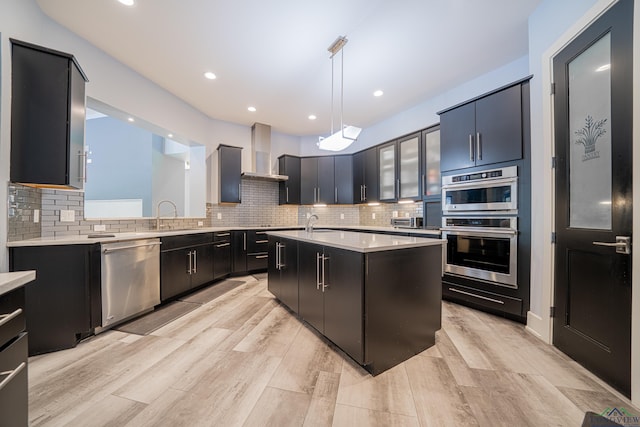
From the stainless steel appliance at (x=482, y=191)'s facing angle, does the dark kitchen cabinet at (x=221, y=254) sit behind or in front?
in front

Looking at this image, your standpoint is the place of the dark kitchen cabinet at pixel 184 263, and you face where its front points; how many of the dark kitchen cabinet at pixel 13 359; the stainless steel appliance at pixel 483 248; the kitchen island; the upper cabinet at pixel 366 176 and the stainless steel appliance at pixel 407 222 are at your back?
0

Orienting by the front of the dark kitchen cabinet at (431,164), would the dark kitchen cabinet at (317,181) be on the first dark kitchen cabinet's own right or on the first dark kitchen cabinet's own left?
on the first dark kitchen cabinet's own right

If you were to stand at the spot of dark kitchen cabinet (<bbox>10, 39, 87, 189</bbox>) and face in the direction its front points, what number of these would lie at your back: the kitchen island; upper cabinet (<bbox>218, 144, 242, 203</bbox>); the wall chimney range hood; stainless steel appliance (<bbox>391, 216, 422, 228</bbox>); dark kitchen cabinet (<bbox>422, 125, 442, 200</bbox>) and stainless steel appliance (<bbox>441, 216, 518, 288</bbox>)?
0

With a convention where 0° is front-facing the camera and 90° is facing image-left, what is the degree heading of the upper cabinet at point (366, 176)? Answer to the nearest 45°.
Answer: approximately 45°

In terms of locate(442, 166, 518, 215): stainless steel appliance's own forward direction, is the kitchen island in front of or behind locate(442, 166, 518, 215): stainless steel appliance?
in front

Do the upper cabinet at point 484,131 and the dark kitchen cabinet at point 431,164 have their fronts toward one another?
no

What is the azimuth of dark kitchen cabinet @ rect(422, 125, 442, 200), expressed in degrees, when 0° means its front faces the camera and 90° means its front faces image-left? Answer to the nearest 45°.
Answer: approximately 45°

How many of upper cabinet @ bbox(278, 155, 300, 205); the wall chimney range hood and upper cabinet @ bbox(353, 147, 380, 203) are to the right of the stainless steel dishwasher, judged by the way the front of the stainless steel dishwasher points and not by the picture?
0

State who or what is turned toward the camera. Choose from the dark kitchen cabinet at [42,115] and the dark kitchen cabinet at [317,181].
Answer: the dark kitchen cabinet at [317,181]

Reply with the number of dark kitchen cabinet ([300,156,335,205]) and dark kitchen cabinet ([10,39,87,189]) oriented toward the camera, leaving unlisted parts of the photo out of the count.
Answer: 1

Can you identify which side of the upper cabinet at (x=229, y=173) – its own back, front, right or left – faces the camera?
front

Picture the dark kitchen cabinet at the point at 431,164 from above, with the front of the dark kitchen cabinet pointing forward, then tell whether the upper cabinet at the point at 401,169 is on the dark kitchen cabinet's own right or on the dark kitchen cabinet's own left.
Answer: on the dark kitchen cabinet's own right

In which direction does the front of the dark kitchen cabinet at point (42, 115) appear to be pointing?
to the viewer's right

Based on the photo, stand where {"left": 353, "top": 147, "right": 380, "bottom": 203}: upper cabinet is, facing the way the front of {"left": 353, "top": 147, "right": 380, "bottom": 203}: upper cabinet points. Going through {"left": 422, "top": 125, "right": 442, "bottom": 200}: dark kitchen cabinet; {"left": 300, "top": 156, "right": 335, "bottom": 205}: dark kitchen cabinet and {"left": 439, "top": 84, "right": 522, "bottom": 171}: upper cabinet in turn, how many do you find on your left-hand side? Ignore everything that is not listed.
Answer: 2

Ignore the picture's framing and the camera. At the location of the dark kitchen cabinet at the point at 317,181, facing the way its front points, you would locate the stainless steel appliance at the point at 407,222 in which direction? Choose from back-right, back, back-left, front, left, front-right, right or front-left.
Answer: front-left

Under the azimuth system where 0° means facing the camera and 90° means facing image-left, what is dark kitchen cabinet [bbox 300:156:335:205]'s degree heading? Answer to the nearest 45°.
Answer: approximately 0°

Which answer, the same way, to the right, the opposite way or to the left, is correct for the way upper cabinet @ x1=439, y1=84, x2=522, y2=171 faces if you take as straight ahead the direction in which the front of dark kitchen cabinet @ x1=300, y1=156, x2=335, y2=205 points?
to the right

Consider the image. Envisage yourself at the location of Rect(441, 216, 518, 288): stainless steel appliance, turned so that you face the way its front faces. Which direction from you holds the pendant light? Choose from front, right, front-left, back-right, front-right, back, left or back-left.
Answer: front

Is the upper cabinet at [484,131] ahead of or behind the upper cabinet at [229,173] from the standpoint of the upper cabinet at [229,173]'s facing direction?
ahead

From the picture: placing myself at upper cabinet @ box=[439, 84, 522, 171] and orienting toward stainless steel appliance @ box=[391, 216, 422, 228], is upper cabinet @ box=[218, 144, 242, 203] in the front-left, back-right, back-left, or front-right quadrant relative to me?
front-left

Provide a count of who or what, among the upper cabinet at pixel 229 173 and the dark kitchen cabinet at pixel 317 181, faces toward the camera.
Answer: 2

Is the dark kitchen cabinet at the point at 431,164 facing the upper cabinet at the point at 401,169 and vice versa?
no
